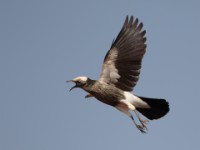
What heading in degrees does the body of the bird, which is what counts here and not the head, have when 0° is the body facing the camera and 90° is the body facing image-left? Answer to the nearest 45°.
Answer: approximately 90°
